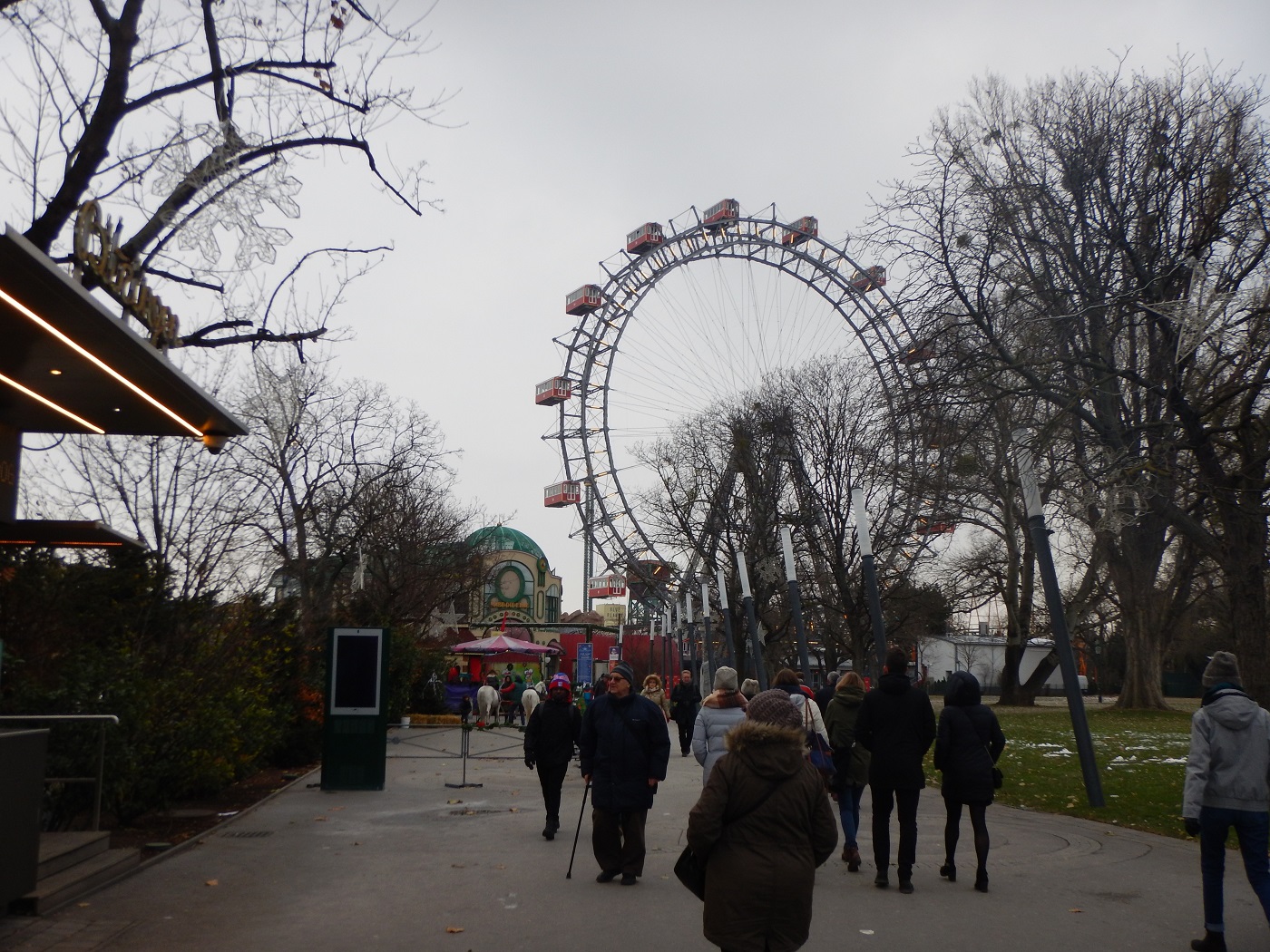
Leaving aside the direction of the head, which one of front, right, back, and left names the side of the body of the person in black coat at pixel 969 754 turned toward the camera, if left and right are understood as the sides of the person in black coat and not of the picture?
back

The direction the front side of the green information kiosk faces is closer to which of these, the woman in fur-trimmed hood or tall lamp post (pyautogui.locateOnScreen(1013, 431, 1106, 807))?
the woman in fur-trimmed hood

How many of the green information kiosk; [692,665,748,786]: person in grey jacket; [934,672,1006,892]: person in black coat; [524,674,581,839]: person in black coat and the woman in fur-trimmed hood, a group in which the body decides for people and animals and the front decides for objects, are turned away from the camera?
3

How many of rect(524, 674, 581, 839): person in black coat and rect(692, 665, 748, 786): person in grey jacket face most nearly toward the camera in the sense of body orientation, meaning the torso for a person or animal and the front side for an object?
1

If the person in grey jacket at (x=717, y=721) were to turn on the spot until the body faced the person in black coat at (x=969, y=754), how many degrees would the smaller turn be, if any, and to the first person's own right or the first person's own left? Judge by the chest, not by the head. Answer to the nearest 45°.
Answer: approximately 90° to the first person's own right

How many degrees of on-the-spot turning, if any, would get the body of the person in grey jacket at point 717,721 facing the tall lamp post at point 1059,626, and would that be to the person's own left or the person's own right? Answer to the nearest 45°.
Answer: approximately 45° to the person's own right

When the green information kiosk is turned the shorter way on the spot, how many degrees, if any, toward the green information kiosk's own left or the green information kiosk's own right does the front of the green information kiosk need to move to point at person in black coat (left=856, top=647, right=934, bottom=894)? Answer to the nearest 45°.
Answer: approximately 45° to the green information kiosk's own left

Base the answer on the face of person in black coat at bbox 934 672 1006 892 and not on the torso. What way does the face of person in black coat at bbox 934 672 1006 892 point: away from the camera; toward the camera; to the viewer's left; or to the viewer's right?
away from the camera

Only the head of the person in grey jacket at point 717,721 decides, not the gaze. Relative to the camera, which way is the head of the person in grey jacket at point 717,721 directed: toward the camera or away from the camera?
away from the camera

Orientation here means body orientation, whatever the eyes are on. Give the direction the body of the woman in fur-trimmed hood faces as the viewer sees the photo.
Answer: away from the camera

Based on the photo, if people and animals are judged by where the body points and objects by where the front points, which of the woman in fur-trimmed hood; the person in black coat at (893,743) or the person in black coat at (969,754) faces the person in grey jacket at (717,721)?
the woman in fur-trimmed hood

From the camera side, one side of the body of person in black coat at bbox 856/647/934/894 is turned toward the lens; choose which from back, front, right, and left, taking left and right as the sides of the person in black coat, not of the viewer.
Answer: back

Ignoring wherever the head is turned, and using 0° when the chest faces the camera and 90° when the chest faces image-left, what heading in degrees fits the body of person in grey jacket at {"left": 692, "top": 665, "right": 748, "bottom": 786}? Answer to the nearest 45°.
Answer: approximately 180°

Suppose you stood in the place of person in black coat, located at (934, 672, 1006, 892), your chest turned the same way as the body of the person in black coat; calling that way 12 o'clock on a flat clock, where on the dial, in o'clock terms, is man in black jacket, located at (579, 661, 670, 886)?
The man in black jacket is roughly at 9 o'clock from the person in black coat.
